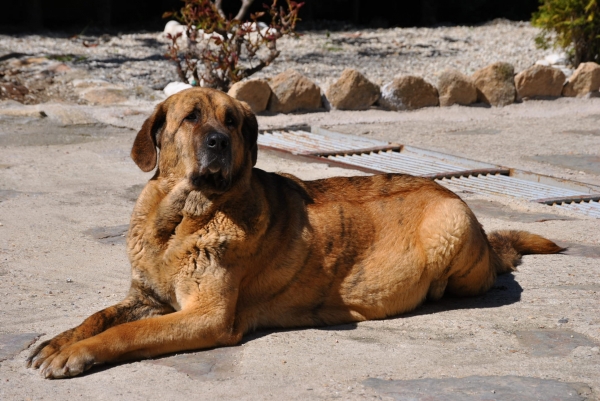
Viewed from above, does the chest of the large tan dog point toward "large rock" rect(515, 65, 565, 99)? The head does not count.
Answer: no

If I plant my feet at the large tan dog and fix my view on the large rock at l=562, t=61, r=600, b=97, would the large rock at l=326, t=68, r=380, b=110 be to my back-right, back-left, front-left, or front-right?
front-left

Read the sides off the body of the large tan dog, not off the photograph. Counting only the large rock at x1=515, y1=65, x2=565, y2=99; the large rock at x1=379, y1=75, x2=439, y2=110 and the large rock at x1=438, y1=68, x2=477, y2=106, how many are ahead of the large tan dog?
0

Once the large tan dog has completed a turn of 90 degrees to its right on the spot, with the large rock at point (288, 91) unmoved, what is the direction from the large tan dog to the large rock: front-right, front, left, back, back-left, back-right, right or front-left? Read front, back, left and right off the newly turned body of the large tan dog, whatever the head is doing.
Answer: front-right

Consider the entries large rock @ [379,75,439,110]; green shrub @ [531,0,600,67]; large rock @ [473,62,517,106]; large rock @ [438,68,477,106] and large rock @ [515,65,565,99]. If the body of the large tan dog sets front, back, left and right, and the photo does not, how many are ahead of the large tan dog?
0

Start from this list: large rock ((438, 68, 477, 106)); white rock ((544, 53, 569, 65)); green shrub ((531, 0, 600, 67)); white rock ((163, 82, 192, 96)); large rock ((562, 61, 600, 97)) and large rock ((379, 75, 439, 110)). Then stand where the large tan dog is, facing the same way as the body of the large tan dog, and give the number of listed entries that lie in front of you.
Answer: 0

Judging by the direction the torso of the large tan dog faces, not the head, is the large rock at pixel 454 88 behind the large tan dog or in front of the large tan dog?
behind

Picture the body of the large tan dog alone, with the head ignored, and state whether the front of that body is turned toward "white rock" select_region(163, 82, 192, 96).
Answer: no

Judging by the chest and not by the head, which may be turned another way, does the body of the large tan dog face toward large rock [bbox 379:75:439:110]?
no

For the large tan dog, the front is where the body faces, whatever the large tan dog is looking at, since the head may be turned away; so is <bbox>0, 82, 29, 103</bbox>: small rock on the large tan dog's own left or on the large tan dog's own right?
on the large tan dog's own right

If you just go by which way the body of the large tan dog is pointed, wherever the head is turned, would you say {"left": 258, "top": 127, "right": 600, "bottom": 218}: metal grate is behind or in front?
behind

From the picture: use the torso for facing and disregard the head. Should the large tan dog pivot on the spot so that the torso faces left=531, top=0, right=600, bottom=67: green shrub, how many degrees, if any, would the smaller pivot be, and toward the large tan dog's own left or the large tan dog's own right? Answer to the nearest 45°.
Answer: approximately 180°

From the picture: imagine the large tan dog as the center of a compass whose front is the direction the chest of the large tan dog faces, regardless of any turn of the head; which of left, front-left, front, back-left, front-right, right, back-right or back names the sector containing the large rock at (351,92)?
back-right

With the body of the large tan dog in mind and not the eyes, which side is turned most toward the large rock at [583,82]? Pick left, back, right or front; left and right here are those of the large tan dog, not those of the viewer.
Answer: back

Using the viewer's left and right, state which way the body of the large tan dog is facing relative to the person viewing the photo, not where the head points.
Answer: facing the viewer and to the left of the viewer

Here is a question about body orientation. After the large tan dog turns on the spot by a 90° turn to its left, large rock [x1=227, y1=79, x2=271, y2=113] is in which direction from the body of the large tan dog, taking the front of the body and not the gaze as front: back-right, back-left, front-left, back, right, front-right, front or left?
back-left

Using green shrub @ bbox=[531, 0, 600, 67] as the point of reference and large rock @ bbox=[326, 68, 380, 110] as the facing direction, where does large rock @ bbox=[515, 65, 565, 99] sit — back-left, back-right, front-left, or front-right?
front-left
